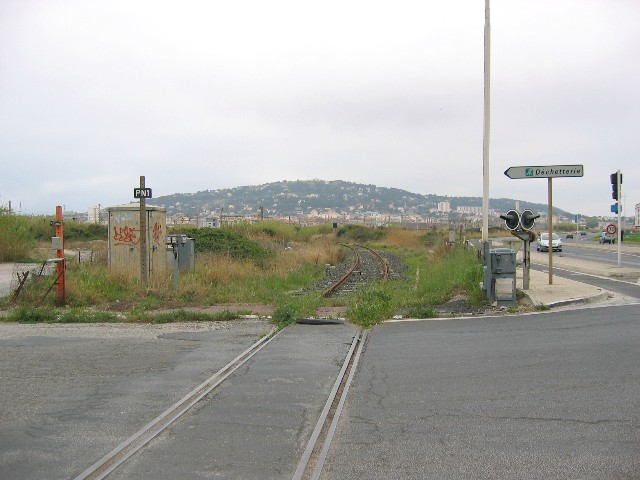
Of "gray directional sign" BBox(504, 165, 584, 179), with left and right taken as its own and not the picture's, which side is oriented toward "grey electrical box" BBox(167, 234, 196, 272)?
right

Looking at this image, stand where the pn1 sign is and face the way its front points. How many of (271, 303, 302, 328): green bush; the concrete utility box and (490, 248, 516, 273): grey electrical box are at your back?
1

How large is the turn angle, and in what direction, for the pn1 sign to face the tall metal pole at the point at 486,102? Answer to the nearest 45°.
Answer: approximately 90° to its left

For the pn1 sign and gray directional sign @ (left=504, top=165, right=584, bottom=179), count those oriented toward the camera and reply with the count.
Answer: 2

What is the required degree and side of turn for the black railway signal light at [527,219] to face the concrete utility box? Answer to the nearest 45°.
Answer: approximately 135° to its right

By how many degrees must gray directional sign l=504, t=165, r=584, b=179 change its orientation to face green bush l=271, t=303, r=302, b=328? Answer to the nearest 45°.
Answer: approximately 45° to its right

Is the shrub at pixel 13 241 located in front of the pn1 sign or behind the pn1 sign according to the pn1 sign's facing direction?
behind

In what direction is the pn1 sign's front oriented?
toward the camera

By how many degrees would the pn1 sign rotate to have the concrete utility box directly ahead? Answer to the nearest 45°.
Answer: approximately 180°

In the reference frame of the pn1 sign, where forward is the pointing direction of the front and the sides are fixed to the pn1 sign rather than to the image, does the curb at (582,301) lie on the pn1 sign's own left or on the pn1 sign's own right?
on the pn1 sign's own left

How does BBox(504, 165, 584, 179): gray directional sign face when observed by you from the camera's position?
facing the viewer
